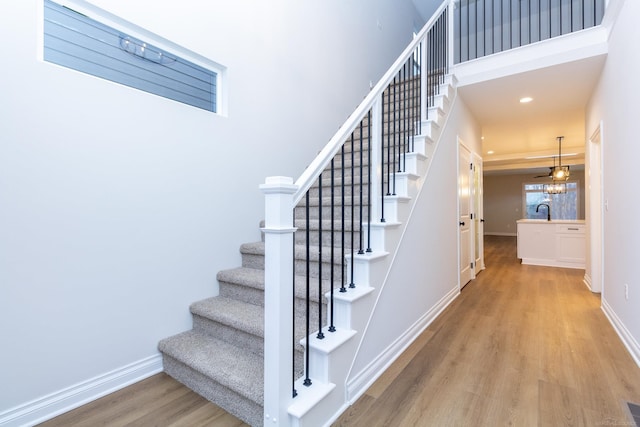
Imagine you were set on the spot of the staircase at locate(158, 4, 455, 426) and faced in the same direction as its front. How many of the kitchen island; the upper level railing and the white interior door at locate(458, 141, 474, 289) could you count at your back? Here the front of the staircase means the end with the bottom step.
3

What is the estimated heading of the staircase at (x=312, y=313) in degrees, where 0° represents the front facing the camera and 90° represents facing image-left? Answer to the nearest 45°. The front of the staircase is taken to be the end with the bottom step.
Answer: approximately 45°

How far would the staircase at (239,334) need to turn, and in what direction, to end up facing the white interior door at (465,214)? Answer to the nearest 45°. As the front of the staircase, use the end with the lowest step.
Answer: approximately 180°

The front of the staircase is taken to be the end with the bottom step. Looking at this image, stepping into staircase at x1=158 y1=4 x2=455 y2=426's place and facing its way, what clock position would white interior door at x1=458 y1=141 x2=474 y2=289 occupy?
The white interior door is roughly at 6 o'clock from the staircase.

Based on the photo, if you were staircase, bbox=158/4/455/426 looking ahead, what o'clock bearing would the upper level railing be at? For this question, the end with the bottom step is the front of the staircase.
The upper level railing is roughly at 6 o'clock from the staircase.

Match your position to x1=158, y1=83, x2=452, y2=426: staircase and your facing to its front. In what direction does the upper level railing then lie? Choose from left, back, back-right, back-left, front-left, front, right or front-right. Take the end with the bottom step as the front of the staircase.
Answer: back

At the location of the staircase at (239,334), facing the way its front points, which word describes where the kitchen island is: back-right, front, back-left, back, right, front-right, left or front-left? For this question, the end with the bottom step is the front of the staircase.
back

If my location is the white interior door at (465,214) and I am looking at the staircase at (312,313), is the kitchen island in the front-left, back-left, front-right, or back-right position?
back-left

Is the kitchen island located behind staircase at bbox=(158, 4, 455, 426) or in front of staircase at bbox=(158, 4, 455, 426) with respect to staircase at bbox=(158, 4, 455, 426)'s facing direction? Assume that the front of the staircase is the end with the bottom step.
behind
